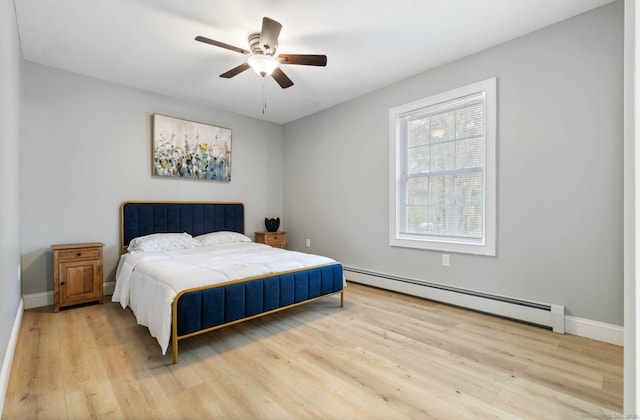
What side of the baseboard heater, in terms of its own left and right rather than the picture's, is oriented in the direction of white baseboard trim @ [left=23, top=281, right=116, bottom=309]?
front

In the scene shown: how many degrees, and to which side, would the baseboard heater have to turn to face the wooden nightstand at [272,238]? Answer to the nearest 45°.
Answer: approximately 45° to its right

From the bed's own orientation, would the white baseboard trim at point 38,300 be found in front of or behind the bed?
behind

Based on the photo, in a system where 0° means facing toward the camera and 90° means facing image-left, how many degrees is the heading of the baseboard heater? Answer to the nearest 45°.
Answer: approximately 45°

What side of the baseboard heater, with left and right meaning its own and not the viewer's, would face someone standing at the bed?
front

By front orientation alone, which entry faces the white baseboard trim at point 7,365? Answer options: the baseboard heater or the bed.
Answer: the baseboard heater

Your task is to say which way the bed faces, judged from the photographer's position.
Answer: facing the viewer and to the right of the viewer

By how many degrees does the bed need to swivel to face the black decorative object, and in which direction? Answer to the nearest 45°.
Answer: approximately 90° to its left

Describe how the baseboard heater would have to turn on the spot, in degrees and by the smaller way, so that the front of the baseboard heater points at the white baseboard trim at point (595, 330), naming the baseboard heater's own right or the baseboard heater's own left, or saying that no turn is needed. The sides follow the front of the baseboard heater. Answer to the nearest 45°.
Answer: approximately 135° to the baseboard heater's own left

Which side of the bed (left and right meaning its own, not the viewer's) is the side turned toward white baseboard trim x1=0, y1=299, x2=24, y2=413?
right

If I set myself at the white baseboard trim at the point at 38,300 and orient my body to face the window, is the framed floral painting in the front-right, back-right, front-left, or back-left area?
front-left

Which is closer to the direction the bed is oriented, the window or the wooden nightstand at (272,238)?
the window

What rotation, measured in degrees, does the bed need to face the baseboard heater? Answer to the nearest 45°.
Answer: approximately 45° to its left

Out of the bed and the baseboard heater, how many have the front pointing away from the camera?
0

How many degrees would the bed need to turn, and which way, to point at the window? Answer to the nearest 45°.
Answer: approximately 45° to its left

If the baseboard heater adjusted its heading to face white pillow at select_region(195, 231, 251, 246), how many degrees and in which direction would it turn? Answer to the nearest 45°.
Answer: approximately 45° to its right
